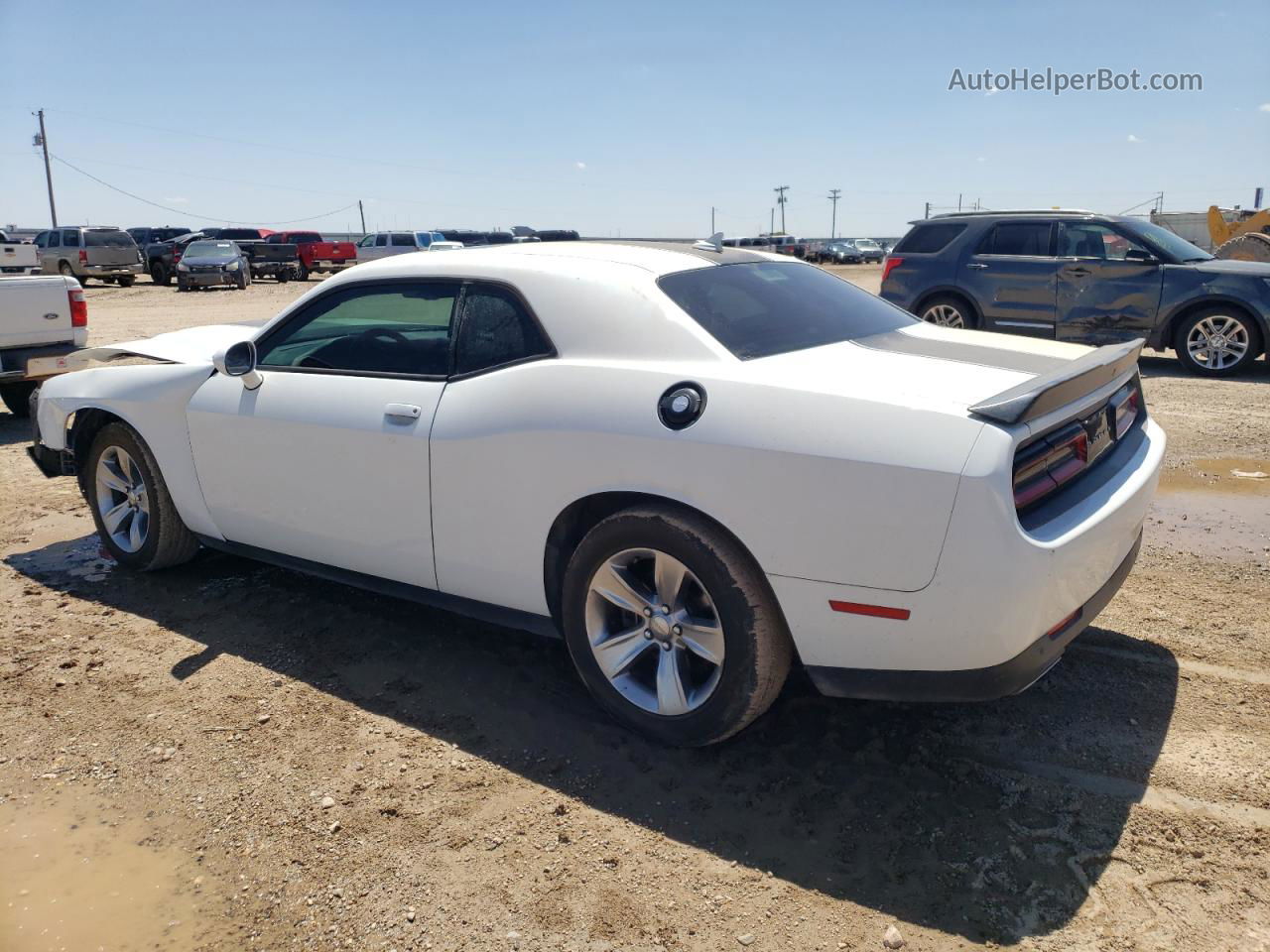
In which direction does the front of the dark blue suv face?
to the viewer's right

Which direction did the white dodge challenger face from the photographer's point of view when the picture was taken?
facing away from the viewer and to the left of the viewer

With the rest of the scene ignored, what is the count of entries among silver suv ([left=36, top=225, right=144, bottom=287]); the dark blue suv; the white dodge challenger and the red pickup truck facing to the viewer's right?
1

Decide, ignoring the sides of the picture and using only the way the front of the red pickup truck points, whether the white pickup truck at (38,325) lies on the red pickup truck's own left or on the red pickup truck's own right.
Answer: on the red pickup truck's own left

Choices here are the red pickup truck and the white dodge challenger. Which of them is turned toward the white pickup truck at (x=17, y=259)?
the white dodge challenger

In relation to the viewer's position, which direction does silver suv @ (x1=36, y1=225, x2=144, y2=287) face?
facing away from the viewer and to the left of the viewer

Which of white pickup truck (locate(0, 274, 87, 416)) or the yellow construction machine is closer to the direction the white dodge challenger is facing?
the white pickup truck

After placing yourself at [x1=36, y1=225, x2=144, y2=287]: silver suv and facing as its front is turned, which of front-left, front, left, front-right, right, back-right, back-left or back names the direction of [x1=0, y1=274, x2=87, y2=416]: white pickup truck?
back-left

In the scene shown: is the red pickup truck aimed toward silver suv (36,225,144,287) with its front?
no

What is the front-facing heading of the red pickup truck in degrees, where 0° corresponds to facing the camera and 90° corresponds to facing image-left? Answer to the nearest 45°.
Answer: approximately 135°

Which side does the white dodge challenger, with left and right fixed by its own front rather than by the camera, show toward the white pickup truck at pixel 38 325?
front

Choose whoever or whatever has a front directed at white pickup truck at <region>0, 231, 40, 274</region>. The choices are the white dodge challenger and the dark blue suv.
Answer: the white dodge challenger

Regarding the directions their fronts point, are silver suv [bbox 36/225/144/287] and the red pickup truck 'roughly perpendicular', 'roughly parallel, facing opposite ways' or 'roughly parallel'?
roughly parallel

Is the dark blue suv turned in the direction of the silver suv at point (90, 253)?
no

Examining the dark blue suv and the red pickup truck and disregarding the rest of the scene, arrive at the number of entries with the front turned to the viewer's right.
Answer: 1

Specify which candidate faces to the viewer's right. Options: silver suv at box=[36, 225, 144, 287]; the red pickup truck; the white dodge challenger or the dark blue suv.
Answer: the dark blue suv

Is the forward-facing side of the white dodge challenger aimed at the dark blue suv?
no
